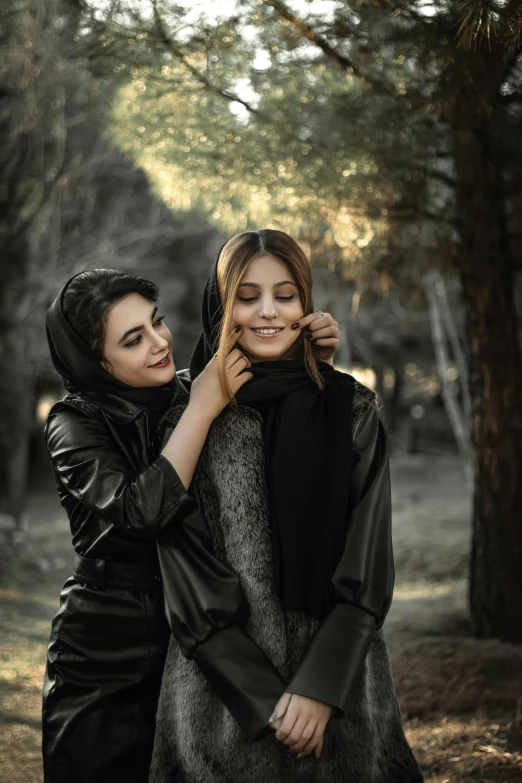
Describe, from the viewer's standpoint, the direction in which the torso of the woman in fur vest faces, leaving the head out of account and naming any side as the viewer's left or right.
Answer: facing the viewer

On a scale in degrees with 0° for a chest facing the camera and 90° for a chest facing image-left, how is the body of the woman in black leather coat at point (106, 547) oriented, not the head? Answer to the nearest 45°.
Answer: approximately 315°

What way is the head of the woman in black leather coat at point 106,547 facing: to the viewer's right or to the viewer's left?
to the viewer's right

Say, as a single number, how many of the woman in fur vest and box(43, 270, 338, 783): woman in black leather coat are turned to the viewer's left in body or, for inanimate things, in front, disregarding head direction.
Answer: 0

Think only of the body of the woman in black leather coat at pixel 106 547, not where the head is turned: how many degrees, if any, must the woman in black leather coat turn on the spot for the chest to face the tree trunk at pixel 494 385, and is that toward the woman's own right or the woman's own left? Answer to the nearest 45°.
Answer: approximately 90° to the woman's own left

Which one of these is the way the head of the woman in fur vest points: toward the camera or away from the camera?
toward the camera

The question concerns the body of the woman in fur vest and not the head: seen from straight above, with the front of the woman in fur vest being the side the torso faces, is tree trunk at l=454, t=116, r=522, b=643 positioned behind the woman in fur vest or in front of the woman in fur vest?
behind
